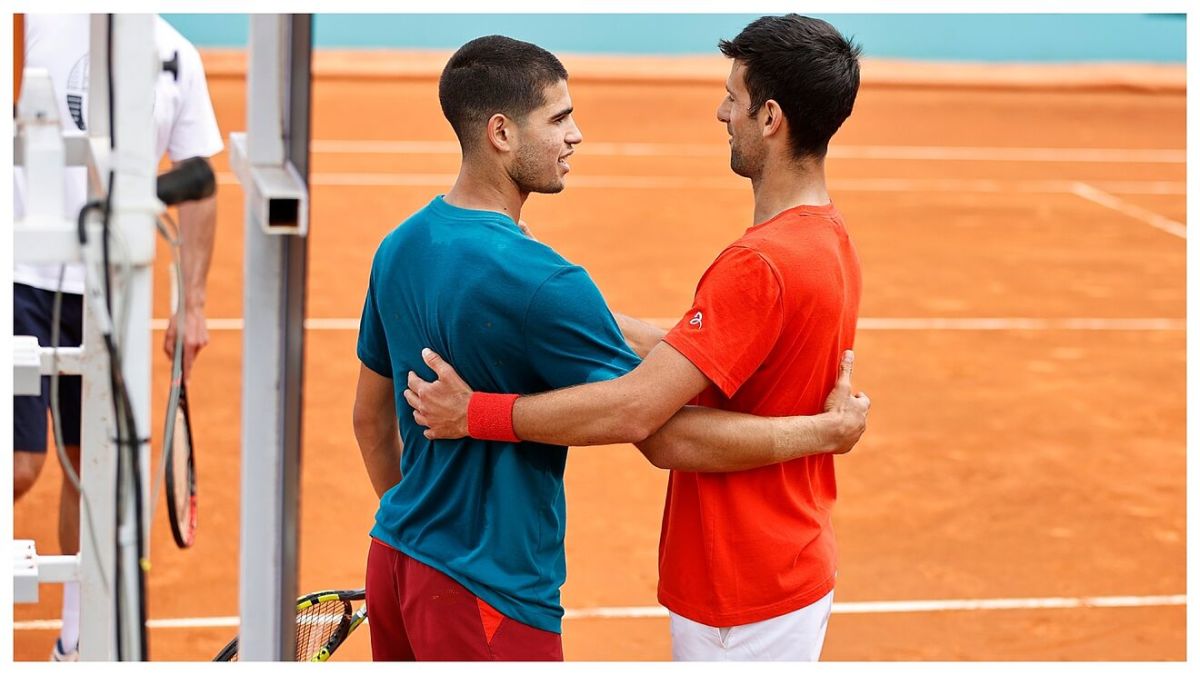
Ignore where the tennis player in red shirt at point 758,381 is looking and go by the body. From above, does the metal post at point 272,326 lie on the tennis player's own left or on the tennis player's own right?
on the tennis player's own left

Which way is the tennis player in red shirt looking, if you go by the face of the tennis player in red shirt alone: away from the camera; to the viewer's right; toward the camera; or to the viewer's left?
to the viewer's left

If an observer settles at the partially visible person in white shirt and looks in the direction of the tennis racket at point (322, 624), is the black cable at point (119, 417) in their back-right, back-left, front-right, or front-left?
front-right

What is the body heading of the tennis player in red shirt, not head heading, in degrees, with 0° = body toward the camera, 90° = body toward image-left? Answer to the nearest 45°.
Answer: approximately 135°

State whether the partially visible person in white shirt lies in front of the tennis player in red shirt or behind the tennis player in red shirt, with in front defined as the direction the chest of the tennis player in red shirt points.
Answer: in front

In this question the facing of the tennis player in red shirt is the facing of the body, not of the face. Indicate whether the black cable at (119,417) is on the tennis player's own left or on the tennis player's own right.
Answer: on the tennis player's own left

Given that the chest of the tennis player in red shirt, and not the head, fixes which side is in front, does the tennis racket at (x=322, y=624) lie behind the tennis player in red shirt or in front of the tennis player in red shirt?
in front
